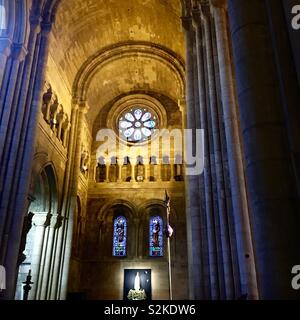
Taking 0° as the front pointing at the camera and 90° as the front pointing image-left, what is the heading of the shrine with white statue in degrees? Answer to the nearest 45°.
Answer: approximately 0°

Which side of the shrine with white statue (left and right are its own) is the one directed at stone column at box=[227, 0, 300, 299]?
front

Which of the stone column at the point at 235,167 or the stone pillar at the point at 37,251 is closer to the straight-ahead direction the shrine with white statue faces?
the stone column

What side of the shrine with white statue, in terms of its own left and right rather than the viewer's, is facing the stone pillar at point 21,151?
front

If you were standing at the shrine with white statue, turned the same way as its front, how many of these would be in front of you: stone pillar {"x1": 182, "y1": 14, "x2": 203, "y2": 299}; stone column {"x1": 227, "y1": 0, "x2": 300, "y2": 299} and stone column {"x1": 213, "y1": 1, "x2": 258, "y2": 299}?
3
